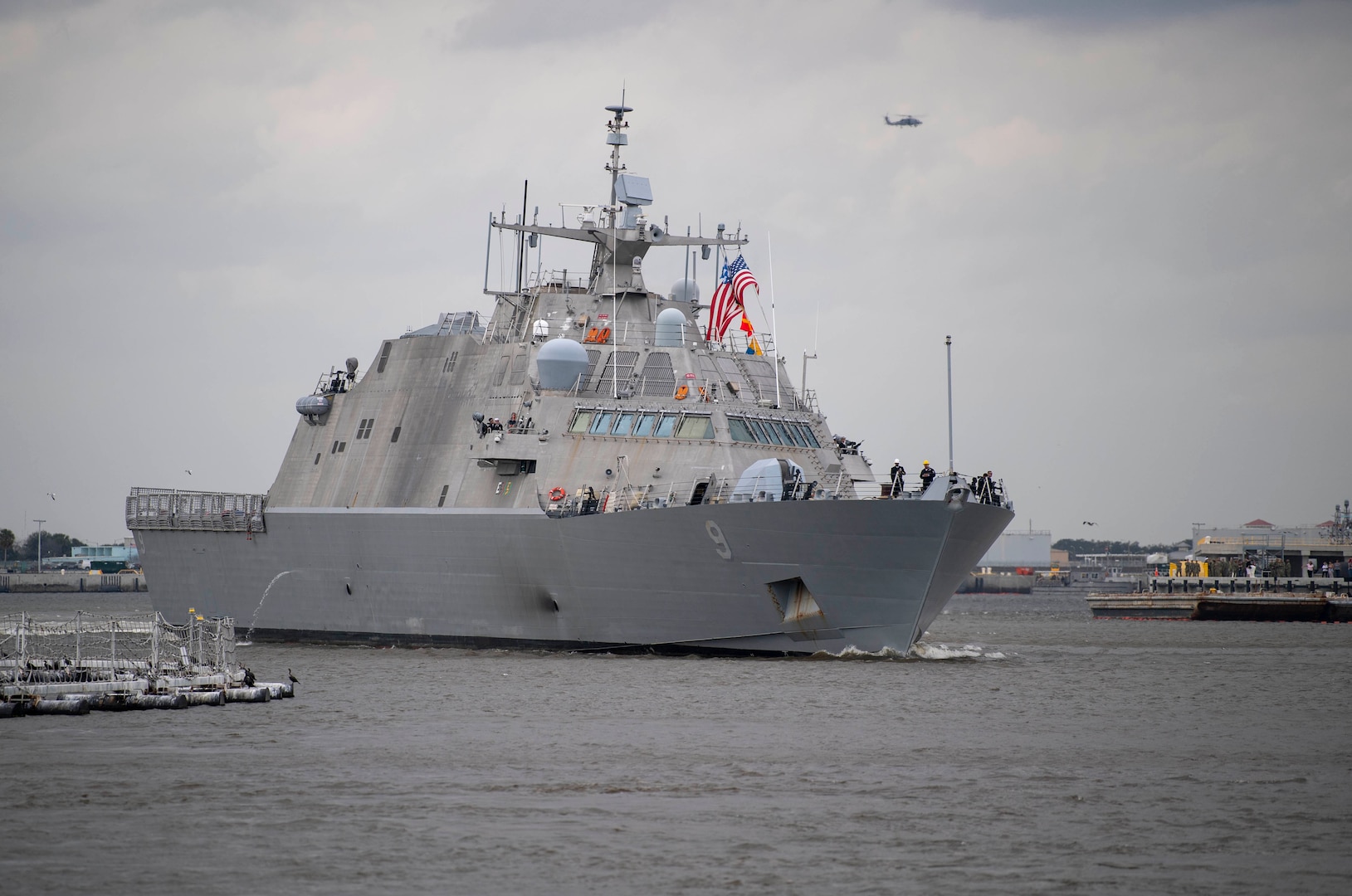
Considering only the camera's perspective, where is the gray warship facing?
facing the viewer and to the right of the viewer

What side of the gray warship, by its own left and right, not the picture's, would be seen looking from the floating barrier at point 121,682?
right
